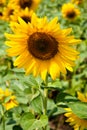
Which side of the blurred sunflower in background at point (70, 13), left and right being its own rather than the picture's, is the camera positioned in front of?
front

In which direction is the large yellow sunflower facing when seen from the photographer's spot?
facing the viewer

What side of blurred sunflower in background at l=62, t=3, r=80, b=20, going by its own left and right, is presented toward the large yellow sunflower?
front

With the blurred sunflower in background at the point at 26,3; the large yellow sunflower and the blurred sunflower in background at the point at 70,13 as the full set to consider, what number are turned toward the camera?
3

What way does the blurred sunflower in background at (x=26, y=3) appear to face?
toward the camera

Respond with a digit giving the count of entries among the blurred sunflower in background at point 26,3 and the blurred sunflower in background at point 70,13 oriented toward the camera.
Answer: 2

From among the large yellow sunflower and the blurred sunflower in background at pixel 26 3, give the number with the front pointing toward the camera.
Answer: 2

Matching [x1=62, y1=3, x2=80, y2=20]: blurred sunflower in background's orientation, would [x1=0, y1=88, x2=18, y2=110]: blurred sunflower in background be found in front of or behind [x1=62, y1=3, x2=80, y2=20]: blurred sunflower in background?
in front

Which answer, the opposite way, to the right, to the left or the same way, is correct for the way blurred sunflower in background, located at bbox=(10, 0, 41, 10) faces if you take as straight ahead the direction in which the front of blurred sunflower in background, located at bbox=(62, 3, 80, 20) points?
the same way

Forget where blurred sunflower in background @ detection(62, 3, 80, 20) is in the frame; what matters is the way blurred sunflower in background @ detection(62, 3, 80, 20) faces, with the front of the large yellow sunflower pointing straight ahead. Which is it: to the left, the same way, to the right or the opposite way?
the same way
